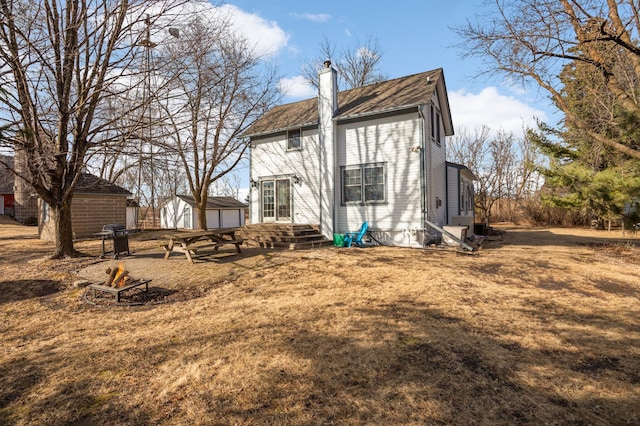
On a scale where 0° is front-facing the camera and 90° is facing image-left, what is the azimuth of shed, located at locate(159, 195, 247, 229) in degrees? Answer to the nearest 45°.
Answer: approximately 0°

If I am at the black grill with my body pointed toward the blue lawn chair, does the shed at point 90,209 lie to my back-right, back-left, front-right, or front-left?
back-left

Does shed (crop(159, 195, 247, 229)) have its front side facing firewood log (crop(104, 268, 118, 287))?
yes

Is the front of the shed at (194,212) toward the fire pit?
yes

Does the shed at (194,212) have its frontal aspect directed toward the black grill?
yes
